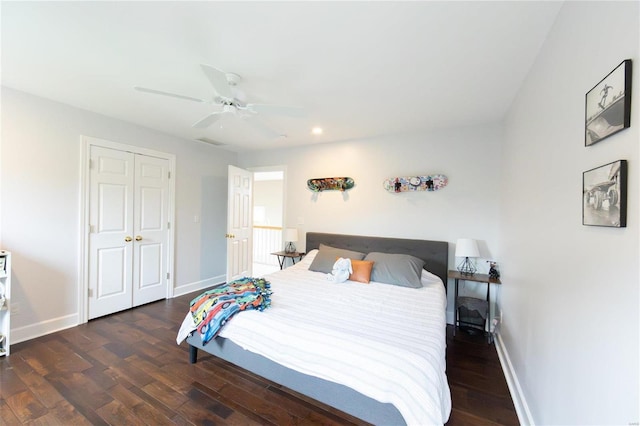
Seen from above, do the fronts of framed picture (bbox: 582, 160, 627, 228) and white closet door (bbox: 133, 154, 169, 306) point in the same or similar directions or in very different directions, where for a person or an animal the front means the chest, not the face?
very different directions

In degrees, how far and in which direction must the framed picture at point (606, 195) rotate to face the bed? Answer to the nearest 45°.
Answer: approximately 45° to its right

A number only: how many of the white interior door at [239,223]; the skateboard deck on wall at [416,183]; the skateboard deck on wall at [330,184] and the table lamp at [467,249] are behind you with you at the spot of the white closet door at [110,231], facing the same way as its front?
0

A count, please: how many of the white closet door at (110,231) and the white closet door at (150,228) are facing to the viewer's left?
0

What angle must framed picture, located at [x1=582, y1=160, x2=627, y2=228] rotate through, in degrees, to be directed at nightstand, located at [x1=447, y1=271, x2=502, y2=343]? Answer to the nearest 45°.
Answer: approximately 90° to its right

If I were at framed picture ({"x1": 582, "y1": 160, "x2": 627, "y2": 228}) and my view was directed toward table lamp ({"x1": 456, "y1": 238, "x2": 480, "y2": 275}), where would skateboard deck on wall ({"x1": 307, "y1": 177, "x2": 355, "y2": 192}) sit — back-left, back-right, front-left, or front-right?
front-left

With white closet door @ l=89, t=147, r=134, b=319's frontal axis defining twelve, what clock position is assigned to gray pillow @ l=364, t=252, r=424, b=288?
The gray pillow is roughly at 12 o'clock from the white closet door.

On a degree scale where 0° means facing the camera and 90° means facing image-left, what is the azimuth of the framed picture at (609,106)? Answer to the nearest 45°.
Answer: approximately 45°

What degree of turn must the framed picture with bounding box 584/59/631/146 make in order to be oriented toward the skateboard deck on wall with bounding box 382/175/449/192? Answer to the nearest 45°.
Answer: approximately 90° to its right

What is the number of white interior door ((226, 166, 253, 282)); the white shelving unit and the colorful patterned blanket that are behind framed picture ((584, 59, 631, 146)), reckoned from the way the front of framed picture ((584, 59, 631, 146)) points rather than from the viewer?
0

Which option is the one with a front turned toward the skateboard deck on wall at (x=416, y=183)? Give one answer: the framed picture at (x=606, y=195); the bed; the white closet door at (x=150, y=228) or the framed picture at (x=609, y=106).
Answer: the white closet door

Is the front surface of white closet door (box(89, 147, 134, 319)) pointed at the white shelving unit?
no

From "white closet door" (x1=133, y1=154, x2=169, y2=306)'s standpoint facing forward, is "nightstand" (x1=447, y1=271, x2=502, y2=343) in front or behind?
in front

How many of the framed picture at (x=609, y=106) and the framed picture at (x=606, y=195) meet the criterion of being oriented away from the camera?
0

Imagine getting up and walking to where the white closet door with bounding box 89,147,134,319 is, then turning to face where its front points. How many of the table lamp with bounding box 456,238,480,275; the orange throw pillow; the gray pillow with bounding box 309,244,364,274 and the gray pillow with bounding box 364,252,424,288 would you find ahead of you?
4

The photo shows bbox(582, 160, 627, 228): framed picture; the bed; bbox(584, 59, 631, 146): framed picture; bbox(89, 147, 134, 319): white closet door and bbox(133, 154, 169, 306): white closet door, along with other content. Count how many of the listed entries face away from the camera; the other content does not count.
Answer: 0

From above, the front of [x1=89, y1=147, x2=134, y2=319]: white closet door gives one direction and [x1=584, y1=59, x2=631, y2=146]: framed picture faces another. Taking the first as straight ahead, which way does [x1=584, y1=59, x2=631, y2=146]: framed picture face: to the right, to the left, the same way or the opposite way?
the opposite way

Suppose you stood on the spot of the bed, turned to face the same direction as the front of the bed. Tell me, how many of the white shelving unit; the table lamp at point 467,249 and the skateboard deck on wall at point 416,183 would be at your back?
2

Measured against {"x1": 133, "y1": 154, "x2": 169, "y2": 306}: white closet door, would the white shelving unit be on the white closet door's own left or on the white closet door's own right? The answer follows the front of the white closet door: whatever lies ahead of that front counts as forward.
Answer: on the white closet door's own right

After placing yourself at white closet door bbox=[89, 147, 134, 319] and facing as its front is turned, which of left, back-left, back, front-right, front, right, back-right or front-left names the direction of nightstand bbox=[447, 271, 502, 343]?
front

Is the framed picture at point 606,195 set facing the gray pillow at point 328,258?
no

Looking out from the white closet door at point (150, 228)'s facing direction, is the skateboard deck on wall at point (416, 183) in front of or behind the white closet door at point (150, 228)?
in front

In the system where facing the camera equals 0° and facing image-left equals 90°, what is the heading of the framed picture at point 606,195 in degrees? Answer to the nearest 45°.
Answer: approximately 45°
